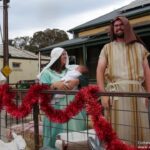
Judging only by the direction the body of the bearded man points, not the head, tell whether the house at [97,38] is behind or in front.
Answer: behind

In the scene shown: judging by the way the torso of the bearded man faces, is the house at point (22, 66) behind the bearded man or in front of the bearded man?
behind

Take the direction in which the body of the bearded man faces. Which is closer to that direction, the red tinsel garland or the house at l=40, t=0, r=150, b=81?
the red tinsel garland

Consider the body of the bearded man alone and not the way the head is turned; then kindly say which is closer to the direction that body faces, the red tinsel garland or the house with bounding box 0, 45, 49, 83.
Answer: the red tinsel garland

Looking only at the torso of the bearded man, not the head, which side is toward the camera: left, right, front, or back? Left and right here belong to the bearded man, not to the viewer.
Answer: front
